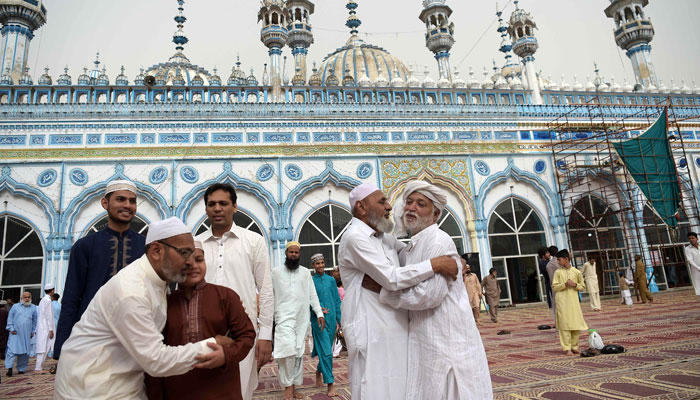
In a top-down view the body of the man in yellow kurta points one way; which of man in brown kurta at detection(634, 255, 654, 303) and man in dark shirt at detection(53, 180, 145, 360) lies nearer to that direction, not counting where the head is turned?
the man in dark shirt

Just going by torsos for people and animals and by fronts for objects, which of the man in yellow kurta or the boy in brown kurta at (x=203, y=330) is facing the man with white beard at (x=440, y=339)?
the man in yellow kurta

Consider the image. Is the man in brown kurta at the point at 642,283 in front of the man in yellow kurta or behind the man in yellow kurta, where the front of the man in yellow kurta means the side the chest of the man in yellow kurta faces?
behind

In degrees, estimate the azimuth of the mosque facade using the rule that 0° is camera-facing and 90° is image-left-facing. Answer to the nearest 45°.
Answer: approximately 0°

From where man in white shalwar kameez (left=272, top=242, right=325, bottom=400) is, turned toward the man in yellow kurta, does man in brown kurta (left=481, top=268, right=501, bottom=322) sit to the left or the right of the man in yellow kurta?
left

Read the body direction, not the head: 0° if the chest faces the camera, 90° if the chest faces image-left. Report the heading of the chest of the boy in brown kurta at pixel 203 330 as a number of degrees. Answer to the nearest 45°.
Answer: approximately 45°

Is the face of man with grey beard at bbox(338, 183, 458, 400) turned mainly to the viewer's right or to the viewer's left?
to the viewer's right

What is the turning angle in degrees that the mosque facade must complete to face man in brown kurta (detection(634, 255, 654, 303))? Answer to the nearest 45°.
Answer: approximately 90° to its left
